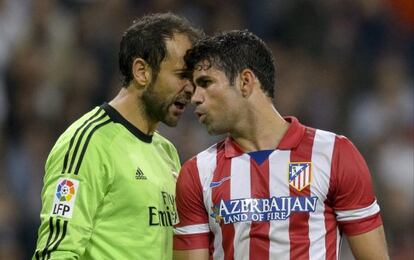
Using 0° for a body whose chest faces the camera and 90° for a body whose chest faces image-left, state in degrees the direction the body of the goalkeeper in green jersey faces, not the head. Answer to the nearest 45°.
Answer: approximately 315°

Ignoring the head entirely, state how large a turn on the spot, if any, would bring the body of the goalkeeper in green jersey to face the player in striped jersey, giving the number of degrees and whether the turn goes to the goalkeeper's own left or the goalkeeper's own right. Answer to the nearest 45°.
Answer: approximately 45° to the goalkeeper's own left
